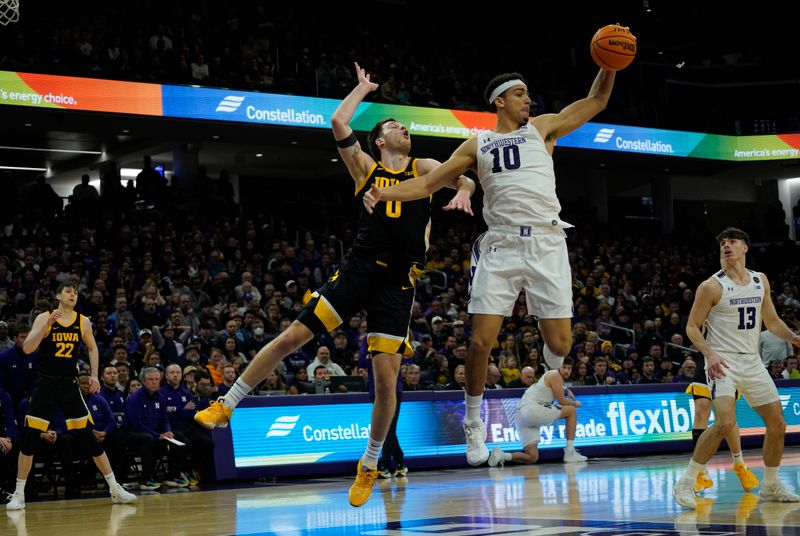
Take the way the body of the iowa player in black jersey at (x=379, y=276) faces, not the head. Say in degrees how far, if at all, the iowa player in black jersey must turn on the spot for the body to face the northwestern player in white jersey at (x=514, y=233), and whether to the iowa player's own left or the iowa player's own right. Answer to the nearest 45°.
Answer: approximately 45° to the iowa player's own left

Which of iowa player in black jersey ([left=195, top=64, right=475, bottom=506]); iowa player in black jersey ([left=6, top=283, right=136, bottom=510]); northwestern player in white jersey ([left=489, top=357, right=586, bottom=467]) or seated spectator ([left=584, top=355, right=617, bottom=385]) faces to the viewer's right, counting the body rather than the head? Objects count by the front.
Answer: the northwestern player in white jersey

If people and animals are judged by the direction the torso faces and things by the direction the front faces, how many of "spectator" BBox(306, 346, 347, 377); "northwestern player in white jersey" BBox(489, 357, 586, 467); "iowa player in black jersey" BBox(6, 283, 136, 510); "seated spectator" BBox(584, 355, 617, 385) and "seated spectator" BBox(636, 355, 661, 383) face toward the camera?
4

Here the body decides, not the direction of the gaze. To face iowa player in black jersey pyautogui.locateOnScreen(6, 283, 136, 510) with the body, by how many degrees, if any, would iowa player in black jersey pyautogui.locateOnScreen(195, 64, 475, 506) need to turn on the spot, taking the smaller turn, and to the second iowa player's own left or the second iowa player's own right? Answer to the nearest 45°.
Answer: approximately 135° to the second iowa player's own right

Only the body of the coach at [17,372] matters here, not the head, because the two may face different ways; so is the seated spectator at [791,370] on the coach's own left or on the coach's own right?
on the coach's own left

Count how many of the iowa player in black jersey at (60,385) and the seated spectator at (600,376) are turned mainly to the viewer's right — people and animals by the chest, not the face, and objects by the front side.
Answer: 0

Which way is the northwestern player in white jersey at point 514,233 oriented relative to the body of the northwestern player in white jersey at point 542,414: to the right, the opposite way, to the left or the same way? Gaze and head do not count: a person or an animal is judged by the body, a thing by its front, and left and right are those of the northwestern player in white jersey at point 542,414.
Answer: to the right

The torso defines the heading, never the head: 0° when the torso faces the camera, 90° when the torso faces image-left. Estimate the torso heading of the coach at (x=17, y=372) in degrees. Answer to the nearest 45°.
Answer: approximately 315°

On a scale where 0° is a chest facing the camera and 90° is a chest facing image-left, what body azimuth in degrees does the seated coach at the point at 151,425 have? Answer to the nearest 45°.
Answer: approximately 315°

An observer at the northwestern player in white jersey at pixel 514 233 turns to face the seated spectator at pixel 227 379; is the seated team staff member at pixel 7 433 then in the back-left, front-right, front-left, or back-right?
front-left

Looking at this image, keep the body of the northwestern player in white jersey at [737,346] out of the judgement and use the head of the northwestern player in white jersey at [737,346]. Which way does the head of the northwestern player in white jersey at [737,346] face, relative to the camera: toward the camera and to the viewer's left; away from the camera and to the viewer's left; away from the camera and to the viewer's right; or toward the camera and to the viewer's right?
toward the camera and to the viewer's left

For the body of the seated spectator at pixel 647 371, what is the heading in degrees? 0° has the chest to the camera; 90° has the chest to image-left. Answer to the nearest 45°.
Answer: approximately 0°

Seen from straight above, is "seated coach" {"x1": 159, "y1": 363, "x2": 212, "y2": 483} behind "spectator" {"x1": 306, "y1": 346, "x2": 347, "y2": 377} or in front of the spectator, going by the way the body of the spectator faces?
in front

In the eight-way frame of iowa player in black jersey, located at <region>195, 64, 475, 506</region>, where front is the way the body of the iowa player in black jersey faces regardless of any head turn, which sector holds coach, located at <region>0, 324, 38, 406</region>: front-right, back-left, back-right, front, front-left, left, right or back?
back-right

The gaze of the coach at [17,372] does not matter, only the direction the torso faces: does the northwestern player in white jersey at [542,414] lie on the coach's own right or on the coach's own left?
on the coach's own left

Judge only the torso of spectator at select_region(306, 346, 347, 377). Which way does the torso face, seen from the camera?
toward the camera
